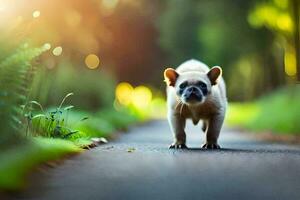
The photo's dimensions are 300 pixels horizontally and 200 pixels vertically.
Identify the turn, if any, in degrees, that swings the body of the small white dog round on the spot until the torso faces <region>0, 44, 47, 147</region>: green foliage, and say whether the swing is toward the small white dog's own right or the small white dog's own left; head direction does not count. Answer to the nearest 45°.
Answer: approximately 45° to the small white dog's own right

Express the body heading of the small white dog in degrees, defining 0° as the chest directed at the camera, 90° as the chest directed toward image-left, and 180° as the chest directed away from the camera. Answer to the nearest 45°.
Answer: approximately 0°

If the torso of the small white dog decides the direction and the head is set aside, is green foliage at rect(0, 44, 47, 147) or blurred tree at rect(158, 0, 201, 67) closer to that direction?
the green foliage

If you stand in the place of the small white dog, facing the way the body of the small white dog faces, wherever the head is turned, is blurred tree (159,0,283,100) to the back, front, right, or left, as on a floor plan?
back

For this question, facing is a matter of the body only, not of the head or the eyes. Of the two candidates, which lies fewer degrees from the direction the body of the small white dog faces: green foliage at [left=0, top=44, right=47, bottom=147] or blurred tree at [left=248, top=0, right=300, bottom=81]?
the green foliage

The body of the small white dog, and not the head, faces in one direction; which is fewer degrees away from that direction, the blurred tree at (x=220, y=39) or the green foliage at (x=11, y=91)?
the green foliage

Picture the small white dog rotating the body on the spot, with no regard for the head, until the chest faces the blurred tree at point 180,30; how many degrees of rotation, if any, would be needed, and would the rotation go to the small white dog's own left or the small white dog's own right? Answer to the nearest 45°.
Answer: approximately 180°

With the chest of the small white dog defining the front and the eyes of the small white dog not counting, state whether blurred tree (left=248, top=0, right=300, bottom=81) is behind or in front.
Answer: behind
